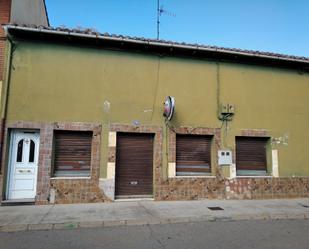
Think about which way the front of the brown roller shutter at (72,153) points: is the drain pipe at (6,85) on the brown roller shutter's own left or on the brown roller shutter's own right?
on the brown roller shutter's own right

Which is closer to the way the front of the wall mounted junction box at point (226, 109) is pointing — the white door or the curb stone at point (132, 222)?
the curb stone

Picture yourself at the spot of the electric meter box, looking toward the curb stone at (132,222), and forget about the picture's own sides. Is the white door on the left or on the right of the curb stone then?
right

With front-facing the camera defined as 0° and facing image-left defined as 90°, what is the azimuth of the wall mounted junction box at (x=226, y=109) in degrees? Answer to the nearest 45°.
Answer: approximately 0°

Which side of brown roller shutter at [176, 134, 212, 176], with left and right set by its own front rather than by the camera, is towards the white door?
right

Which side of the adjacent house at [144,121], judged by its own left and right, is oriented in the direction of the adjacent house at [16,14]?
right

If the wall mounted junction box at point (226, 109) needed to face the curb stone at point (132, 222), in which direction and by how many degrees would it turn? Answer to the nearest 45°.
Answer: approximately 45° to its right

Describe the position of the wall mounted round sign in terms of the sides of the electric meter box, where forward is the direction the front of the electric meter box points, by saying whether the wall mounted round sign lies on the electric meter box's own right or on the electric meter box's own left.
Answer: on the electric meter box's own right
